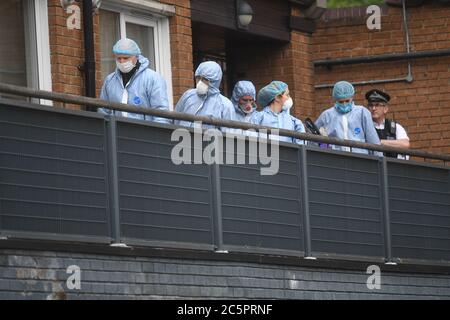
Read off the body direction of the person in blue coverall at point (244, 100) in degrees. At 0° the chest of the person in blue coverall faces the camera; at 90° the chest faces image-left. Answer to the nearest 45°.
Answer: approximately 315°

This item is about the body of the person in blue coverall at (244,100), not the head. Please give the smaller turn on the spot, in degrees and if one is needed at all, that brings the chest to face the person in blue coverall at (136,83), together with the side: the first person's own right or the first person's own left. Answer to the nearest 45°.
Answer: approximately 90° to the first person's own right

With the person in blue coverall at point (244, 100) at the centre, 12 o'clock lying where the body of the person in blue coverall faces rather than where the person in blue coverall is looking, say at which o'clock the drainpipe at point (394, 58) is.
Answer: The drainpipe is roughly at 8 o'clock from the person in blue coverall.

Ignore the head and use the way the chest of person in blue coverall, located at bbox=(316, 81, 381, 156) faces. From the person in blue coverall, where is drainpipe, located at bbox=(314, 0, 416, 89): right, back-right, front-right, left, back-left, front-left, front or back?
back

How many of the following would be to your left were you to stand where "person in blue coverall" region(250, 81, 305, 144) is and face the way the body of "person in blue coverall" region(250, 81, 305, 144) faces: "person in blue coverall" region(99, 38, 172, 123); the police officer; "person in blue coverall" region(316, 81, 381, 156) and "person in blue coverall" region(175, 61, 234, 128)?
2

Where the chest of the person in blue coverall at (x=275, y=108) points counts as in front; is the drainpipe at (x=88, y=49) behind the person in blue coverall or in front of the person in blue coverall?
behind
